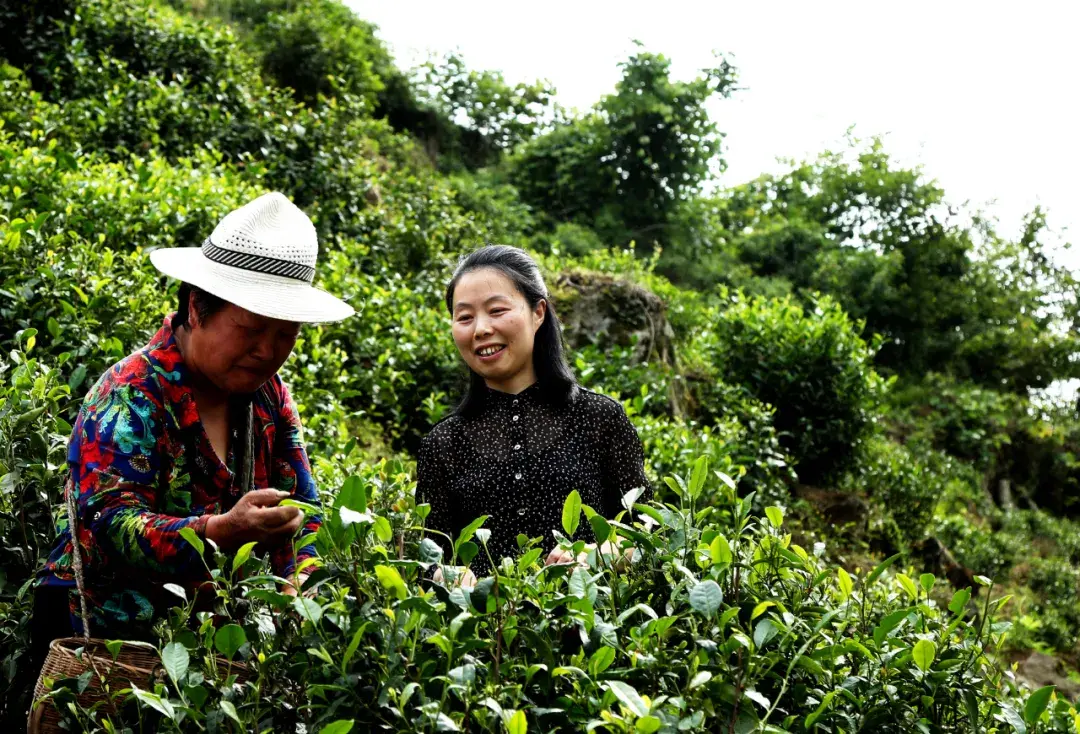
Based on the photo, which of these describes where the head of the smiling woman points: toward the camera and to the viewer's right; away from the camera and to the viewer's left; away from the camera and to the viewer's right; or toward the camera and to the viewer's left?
toward the camera and to the viewer's left

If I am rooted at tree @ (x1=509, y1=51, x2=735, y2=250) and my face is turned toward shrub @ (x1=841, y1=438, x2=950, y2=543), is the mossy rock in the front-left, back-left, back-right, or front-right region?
front-right

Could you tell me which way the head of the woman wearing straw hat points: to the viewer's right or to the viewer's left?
to the viewer's right

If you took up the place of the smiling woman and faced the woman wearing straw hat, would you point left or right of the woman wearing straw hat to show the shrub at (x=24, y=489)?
right

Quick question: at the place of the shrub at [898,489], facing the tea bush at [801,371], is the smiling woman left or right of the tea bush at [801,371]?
left

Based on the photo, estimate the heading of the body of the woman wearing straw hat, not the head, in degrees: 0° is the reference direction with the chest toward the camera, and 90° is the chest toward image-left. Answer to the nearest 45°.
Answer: approximately 315°

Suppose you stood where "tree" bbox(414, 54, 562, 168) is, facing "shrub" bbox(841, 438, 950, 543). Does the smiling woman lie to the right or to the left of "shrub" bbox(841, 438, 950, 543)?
right

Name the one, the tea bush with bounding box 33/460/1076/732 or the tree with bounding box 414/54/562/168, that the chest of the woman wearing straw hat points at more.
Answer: the tea bush

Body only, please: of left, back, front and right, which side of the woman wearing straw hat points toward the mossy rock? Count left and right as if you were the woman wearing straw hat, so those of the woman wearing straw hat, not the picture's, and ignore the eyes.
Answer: left

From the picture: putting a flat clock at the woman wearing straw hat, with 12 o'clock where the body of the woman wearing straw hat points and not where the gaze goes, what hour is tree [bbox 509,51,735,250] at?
The tree is roughly at 8 o'clock from the woman wearing straw hat.

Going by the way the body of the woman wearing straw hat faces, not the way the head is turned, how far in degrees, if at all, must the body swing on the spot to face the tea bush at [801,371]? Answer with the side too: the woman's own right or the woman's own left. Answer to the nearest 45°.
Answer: approximately 90° to the woman's own left

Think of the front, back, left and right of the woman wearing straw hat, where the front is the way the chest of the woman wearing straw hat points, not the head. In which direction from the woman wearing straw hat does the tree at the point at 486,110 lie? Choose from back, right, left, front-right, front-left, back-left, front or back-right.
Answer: back-left

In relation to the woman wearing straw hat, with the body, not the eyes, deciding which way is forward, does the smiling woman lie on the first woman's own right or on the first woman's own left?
on the first woman's own left

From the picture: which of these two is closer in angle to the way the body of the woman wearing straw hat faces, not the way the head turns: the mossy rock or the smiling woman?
the smiling woman
